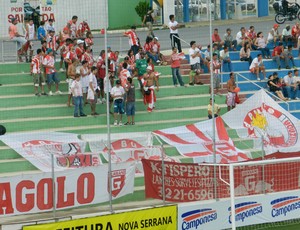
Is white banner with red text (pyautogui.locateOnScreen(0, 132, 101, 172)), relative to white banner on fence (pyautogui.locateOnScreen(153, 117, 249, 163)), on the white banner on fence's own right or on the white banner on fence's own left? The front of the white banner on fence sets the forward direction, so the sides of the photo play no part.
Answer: on the white banner on fence's own right

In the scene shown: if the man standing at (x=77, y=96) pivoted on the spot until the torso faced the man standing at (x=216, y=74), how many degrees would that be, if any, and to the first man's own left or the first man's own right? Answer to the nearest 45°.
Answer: approximately 90° to the first man's own left

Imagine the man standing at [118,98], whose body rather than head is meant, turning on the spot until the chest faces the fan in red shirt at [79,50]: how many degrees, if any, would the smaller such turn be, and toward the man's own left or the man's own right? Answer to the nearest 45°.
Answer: approximately 135° to the man's own right

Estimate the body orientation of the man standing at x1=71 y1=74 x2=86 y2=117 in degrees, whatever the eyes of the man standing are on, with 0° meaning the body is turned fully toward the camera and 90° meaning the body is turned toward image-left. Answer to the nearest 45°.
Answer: approximately 315°

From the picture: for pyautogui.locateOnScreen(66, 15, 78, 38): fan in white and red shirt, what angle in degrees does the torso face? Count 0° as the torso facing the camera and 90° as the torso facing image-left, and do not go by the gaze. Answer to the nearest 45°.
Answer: approximately 315°

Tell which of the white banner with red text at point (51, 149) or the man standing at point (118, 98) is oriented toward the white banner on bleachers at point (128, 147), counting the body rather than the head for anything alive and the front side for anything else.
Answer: the man standing

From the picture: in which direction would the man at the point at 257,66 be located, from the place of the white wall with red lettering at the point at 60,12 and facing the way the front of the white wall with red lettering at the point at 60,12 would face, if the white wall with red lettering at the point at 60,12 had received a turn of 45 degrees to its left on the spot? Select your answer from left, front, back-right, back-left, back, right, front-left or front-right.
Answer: front-left

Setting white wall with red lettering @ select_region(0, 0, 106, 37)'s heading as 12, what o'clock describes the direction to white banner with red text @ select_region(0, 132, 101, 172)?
The white banner with red text is roughly at 12 o'clock from the white wall with red lettering.

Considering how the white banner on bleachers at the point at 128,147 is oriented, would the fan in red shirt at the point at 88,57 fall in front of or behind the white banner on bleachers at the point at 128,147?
behind
